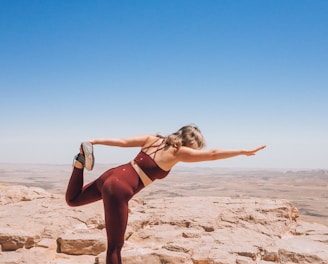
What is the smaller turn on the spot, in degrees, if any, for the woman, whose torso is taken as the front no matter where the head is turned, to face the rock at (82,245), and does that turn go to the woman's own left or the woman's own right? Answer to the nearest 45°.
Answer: approximately 90° to the woman's own left

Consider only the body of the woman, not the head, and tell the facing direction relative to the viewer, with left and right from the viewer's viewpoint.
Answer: facing away from the viewer and to the right of the viewer

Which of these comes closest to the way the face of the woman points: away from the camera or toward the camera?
away from the camera
